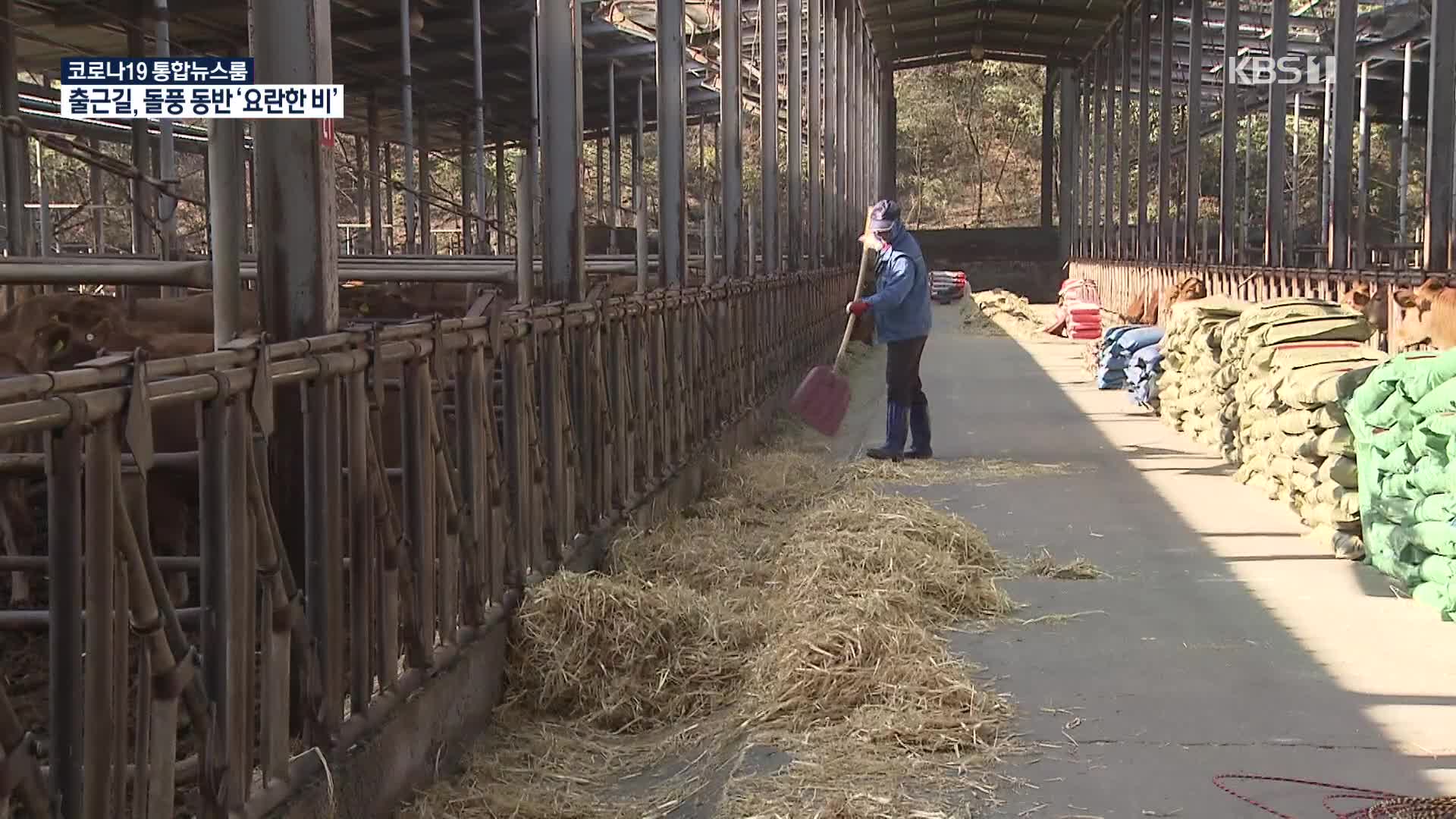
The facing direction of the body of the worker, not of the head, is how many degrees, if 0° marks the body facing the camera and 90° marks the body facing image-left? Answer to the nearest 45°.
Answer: approximately 90°

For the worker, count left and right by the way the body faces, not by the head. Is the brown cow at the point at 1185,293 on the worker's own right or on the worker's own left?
on the worker's own right

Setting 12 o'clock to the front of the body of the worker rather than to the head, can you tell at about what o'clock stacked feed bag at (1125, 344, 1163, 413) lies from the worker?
The stacked feed bag is roughly at 4 o'clock from the worker.

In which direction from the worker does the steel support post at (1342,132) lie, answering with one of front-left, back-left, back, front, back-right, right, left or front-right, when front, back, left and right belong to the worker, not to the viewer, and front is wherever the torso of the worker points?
back-right

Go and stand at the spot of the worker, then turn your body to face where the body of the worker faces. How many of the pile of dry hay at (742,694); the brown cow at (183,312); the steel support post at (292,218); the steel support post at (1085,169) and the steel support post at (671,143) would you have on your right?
1

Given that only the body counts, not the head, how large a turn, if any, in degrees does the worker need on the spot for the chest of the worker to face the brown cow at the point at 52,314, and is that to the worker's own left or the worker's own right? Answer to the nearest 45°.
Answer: approximately 45° to the worker's own left

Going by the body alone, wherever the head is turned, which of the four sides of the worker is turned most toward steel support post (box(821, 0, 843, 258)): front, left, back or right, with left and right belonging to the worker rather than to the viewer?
right

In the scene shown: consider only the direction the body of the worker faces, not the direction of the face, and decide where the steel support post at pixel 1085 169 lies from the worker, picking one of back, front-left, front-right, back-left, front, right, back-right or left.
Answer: right

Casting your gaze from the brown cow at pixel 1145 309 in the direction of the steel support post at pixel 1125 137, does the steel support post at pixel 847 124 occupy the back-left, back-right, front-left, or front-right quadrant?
front-left

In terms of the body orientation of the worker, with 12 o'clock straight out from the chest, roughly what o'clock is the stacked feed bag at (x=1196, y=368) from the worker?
The stacked feed bag is roughly at 5 o'clock from the worker.

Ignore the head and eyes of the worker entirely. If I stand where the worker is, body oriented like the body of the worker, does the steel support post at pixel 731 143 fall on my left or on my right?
on my right

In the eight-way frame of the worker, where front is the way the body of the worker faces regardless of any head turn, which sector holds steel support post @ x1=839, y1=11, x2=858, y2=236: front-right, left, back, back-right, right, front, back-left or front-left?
right

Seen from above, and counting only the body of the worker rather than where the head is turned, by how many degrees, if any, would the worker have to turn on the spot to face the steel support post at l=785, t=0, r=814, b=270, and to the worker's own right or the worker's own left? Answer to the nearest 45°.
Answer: approximately 90° to the worker's own right

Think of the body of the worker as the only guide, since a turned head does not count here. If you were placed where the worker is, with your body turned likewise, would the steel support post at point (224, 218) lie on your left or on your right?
on your left

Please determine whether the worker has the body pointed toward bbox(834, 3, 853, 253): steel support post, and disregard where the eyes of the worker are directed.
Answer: no
